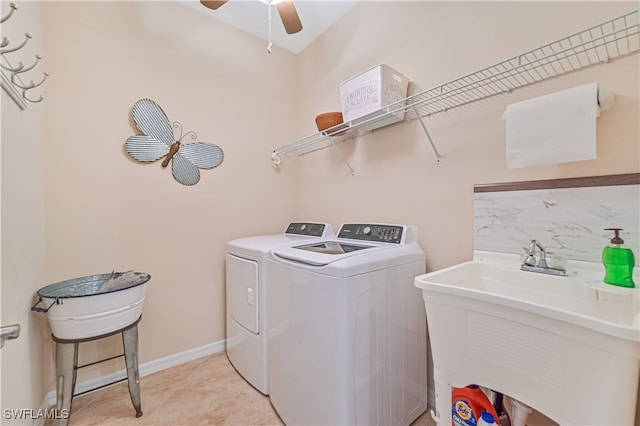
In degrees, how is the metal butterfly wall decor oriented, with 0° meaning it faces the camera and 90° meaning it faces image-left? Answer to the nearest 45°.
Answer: approximately 0°

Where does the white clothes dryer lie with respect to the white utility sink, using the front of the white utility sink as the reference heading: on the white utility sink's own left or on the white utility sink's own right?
on the white utility sink's own right

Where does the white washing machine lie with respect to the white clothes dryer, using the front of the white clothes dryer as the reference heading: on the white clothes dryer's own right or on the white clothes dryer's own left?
on the white clothes dryer's own left

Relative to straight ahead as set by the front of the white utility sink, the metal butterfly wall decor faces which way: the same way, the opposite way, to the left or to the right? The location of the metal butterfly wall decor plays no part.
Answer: to the left

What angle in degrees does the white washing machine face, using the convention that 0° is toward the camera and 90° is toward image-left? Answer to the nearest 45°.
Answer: approximately 45°

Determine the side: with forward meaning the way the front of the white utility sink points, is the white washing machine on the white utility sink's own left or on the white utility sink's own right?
on the white utility sink's own right
